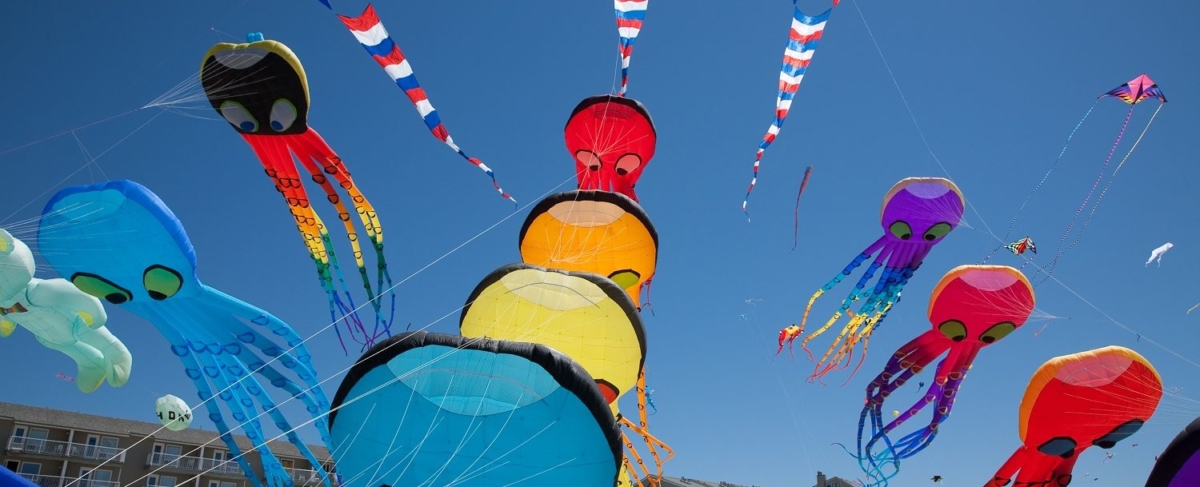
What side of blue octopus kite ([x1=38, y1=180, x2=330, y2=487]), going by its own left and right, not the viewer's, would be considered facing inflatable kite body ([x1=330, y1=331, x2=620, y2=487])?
left

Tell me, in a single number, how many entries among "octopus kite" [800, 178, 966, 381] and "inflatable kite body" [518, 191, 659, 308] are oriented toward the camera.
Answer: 2

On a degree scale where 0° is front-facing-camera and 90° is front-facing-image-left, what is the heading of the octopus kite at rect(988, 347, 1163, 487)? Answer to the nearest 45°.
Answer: approximately 315°

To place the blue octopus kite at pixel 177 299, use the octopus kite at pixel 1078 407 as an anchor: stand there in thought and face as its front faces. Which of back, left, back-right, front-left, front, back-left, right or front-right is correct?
right
